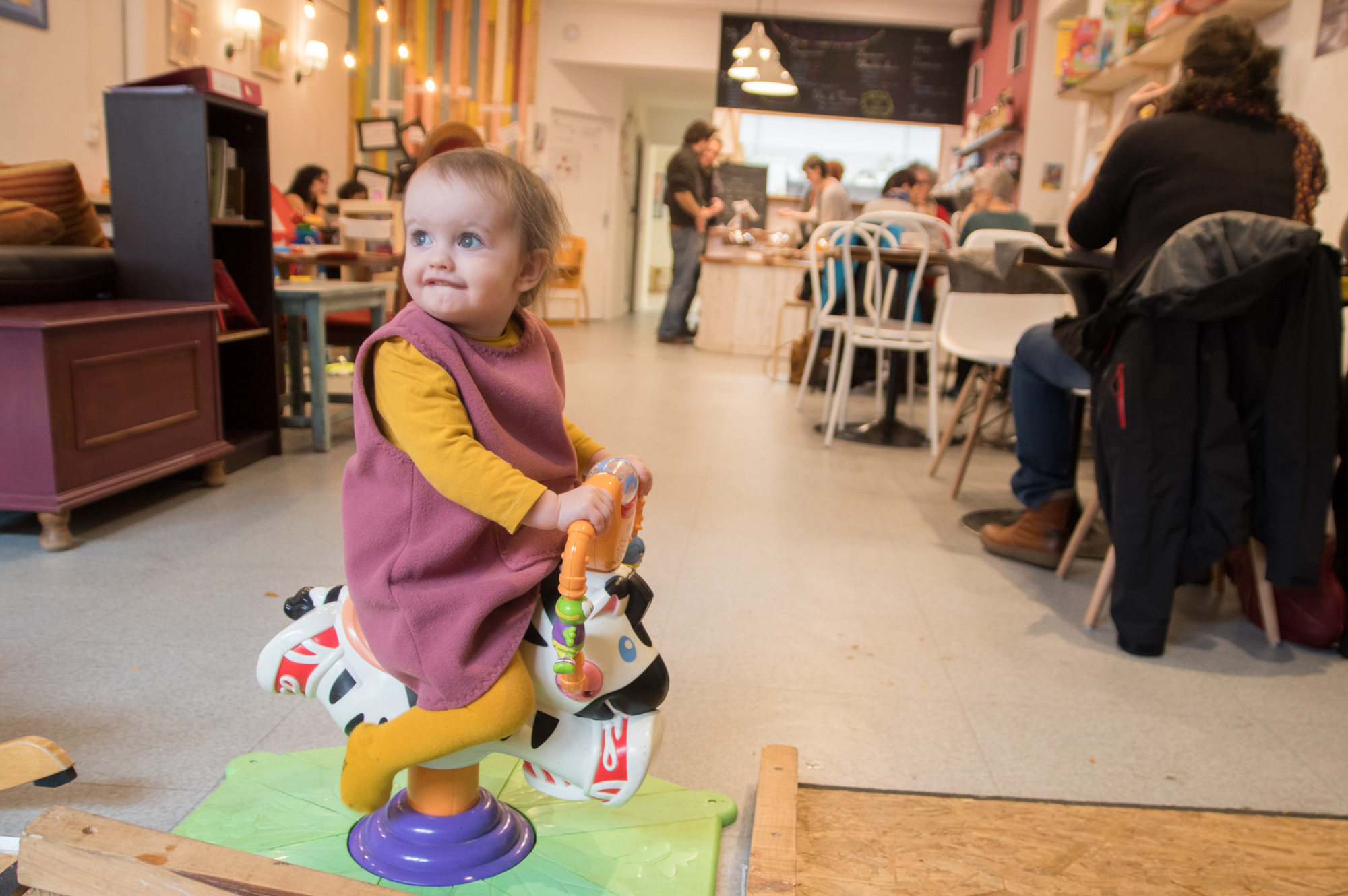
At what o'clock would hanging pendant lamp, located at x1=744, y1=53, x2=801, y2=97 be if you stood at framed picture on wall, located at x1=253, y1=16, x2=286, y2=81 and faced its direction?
The hanging pendant lamp is roughly at 11 o'clock from the framed picture on wall.

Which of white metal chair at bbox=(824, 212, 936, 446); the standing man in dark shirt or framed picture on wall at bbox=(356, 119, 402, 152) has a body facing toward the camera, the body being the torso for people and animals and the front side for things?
the framed picture on wall

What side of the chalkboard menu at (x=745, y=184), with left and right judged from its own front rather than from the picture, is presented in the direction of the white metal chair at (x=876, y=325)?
front

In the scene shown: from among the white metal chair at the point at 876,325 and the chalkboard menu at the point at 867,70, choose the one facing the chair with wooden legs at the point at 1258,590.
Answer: the chalkboard menu

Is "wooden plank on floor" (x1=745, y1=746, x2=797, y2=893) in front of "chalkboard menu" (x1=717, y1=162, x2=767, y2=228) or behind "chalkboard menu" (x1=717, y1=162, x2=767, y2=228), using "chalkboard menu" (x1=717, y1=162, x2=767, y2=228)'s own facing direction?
in front

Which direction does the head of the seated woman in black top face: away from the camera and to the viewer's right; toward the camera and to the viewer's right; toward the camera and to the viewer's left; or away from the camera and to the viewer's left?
away from the camera and to the viewer's left

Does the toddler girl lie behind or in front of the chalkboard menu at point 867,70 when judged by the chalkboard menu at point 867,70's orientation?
in front

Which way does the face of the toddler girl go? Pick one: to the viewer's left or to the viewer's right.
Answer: to the viewer's left

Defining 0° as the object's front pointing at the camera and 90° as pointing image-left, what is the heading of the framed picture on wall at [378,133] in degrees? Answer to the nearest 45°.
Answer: approximately 0°

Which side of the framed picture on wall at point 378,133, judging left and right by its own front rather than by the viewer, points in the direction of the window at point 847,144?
left

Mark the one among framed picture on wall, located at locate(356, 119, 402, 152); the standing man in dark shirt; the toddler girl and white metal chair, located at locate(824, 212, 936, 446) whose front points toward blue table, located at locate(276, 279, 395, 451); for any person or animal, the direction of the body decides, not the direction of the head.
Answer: the framed picture on wall

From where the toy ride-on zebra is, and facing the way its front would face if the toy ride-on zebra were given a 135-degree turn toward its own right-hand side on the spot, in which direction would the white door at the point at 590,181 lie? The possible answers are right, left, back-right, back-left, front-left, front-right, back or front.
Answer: right

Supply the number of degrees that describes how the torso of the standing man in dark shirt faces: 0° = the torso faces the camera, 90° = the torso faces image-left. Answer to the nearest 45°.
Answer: approximately 270°
